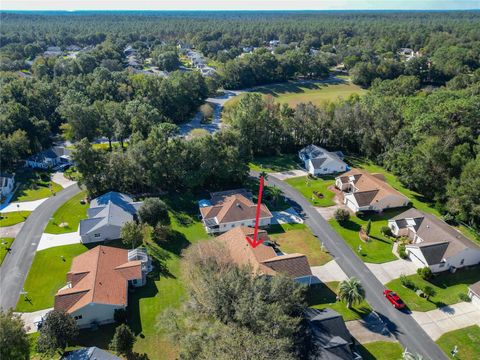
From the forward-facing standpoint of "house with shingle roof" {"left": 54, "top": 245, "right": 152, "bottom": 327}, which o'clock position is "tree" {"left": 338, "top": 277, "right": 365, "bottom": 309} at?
The tree is roughly at 7 o'clock from the house with shingle roof.

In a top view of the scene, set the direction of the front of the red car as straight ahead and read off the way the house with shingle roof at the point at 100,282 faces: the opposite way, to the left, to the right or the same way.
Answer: to the left

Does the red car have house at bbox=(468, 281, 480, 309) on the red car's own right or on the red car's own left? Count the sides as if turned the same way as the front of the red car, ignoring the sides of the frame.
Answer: on the red car's own right

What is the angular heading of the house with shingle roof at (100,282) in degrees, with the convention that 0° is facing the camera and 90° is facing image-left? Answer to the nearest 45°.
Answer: approximately 90°

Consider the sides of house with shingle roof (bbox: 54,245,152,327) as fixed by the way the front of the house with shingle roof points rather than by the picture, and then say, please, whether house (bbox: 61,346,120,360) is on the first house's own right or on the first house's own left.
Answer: on the first house's own left

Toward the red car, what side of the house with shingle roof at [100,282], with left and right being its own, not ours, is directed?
back

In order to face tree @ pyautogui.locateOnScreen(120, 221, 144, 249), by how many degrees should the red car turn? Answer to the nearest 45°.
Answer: approximately 45° to its left

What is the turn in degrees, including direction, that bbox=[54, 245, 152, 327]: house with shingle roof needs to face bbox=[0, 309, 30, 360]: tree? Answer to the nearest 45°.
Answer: approximately 45° to its left

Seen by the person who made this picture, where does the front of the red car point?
facing away from the viewer and to the left of the viewer

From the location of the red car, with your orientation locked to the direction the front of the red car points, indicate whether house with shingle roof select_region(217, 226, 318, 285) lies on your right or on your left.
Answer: on your left

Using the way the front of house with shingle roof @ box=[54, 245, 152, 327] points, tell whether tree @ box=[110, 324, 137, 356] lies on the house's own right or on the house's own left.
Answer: on the house's own left
